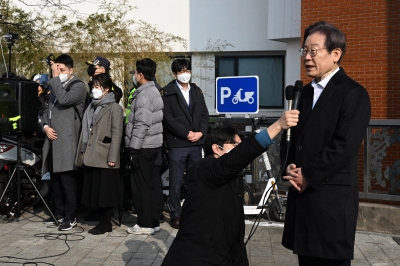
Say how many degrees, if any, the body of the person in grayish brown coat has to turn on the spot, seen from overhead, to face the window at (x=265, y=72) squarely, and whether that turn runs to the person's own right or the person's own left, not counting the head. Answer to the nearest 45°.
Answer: approximately 180°

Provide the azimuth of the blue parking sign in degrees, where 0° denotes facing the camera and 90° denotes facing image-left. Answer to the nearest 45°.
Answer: approximately 0°

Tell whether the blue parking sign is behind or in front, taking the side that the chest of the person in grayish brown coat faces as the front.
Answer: behind

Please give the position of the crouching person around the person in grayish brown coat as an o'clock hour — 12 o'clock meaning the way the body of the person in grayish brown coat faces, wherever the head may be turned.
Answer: The crouching person is roughly at 10 o'clock from the person in grayish brown coat.

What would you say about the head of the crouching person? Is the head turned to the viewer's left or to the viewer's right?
to the viewer's right

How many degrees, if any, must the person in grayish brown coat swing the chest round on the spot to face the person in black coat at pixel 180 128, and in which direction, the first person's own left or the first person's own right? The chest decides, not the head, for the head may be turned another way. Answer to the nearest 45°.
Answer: approximately 135° to the first person's own left

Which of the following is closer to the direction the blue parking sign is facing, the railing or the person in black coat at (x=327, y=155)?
the person in black coat

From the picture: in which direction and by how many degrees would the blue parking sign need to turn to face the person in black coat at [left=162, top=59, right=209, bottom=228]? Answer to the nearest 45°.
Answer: approximately 45° to its right
